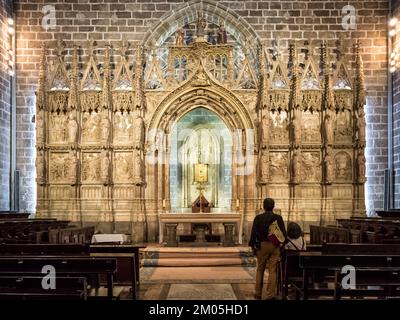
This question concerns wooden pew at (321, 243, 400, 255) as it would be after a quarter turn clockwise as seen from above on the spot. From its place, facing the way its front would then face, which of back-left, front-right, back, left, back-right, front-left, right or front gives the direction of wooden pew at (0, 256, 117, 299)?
back-right

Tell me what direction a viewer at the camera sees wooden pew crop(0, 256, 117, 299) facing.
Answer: facing away from the viewer

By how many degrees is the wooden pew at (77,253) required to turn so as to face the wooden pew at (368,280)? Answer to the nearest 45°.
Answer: approximately 135° to its right

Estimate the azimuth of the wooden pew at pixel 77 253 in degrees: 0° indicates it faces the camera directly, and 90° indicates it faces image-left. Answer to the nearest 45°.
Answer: approximately 180°

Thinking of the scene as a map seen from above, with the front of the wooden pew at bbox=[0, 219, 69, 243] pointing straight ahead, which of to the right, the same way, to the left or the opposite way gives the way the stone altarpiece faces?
the opposite way

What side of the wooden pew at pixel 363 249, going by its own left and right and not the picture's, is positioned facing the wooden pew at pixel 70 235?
left

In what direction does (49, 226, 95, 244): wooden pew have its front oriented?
away from the camera

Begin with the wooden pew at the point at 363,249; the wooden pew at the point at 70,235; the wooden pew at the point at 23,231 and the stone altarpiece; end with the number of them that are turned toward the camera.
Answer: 1

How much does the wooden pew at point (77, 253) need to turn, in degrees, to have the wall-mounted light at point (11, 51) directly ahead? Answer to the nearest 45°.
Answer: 0° — it already faces it

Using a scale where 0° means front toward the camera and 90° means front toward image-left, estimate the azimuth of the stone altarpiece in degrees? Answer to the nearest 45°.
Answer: approximately 0°

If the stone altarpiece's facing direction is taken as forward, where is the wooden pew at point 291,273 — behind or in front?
in front

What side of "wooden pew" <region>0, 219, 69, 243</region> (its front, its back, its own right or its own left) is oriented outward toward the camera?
back
